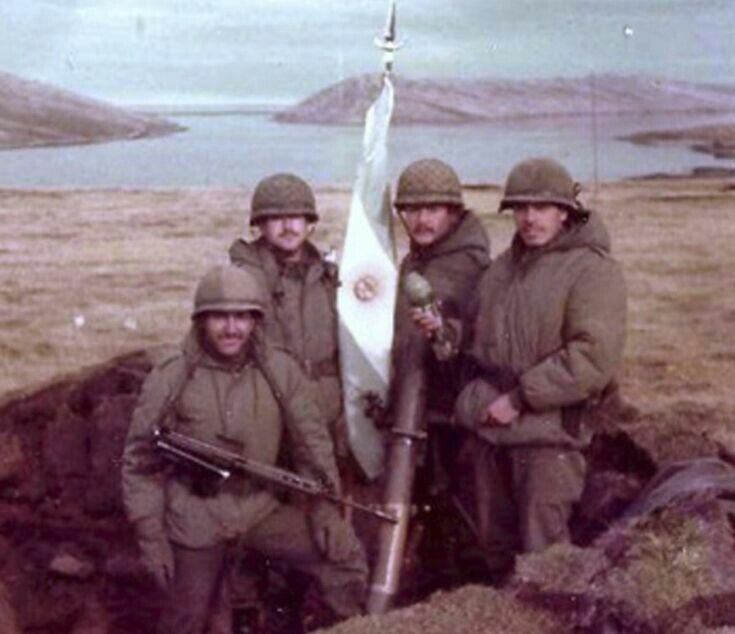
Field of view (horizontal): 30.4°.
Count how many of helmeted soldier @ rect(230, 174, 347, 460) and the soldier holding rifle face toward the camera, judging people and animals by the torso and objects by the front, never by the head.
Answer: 2

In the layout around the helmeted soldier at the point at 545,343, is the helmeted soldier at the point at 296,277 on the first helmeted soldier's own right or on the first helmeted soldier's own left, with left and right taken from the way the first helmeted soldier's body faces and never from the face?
on the first helmeted soldier's own right

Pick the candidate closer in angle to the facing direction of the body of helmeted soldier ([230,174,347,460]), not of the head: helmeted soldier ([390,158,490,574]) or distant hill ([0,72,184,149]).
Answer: the helmeted soldier

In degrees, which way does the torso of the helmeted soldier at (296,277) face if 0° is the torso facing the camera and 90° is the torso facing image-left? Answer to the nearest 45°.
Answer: approximately 0°

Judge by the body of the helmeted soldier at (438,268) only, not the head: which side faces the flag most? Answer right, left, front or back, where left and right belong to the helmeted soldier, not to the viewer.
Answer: right

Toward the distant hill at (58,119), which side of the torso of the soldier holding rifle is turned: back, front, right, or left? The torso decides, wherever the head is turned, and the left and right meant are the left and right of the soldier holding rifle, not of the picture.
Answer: back

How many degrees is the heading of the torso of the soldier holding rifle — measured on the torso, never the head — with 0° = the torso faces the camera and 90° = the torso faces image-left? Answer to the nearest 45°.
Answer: approximately 0°

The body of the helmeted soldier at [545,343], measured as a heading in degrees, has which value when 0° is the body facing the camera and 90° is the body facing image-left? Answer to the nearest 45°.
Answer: approximately 45°

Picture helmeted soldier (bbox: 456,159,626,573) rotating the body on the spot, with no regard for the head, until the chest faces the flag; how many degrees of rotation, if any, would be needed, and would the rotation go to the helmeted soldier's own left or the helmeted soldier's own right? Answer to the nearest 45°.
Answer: approximately 90° to the helmeted soldier's own right
